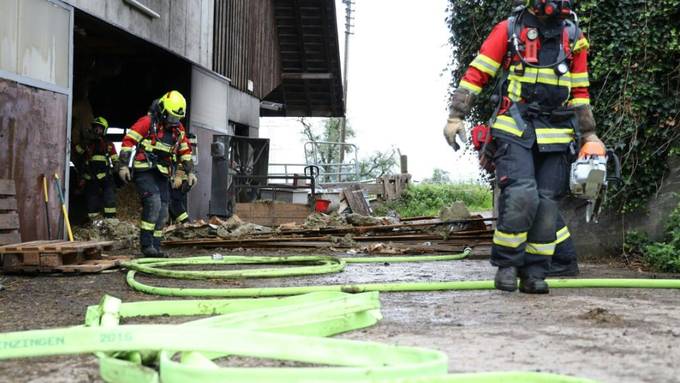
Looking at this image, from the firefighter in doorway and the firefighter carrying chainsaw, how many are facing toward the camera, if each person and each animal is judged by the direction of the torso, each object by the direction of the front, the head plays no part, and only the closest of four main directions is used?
2

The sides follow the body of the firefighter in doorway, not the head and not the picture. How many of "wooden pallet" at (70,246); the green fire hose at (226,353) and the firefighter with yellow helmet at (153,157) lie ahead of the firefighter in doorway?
3

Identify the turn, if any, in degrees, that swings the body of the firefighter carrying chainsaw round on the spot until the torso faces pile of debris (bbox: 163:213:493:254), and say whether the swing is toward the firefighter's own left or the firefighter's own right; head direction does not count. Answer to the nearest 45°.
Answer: approximately 135° to the firefighter's own right

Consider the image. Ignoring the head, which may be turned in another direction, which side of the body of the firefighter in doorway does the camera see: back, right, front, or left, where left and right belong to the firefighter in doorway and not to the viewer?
front

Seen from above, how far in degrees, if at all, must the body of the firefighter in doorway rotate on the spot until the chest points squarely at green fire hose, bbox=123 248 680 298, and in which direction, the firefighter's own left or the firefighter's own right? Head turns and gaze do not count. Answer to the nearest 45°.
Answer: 0° — they already face it

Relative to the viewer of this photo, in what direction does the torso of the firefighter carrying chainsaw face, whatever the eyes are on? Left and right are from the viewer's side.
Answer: facing the viewer

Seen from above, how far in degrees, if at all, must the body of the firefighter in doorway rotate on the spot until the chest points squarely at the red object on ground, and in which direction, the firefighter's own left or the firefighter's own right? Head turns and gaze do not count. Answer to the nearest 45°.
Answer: approximately 90° to the firefighter's own left

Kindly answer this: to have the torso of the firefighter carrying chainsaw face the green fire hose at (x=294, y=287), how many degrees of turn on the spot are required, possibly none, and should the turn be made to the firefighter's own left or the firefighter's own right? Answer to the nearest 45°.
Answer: approximately 90° to the firefighter's own right

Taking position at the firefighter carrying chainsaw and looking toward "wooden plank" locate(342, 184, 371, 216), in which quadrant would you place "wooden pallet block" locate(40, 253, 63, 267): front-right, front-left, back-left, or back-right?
front-left
